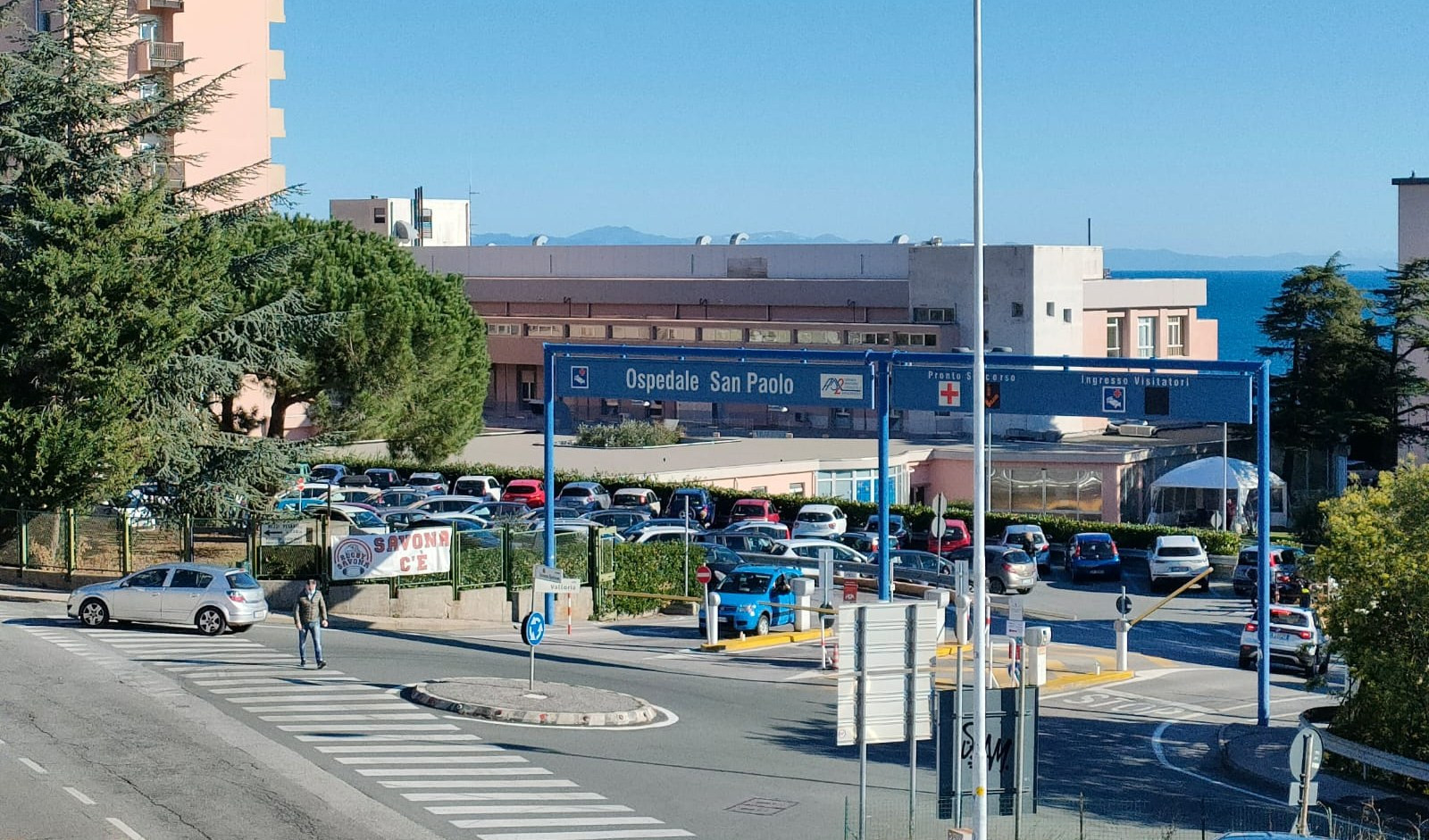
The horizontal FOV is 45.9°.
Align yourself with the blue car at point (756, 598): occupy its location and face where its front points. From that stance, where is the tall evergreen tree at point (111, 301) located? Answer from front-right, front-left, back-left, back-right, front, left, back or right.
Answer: front-right

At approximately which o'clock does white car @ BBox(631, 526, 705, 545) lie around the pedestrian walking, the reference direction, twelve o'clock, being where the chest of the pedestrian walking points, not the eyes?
The white car is roughly at 7 o'clock from the pedestrian walking.

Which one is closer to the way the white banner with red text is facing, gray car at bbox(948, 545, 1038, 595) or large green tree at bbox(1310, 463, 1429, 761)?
the large green tree

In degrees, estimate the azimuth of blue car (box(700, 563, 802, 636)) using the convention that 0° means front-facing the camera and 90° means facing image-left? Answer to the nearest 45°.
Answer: approximately 45°

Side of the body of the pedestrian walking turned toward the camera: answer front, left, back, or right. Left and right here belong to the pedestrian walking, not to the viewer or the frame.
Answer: front
